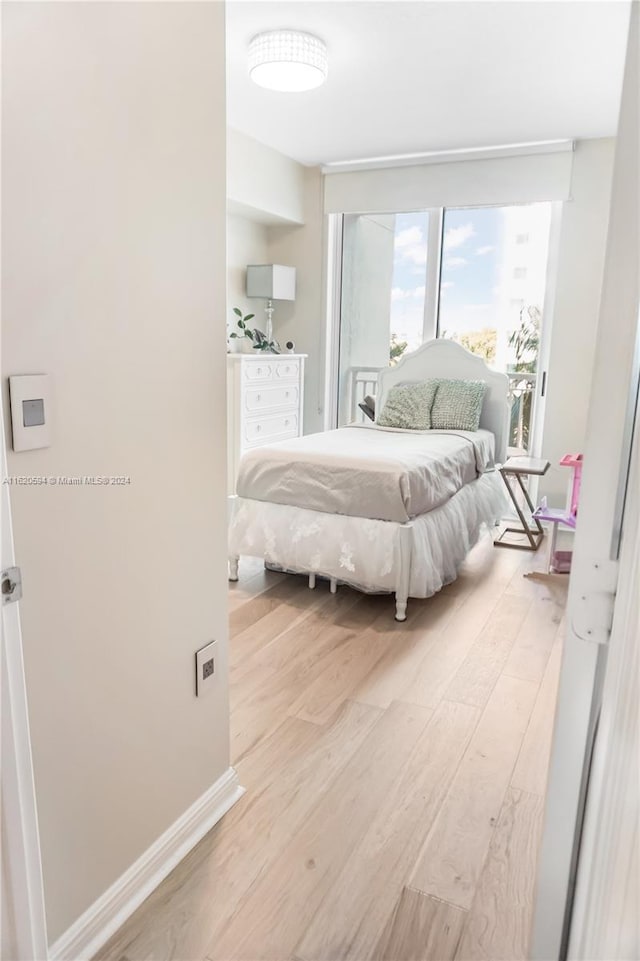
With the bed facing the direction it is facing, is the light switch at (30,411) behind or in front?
in front

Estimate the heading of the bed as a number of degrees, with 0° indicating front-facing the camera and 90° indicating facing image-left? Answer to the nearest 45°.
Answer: approximately 45°

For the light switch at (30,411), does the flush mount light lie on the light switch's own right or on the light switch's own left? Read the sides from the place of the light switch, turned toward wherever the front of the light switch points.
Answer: on the light switch's own left

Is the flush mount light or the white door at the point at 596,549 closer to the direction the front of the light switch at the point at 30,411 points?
the white door

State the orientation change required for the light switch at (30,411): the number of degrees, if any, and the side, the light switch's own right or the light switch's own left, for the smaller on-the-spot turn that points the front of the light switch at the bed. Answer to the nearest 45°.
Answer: approximately 90° to the light switch's own left

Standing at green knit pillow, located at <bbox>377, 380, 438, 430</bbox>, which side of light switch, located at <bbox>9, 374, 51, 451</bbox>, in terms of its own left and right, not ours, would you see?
left

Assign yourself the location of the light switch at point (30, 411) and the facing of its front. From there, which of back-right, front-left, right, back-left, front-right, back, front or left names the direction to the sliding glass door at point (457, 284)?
left

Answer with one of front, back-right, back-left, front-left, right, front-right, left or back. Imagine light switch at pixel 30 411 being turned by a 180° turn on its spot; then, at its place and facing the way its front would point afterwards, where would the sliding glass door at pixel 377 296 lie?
right

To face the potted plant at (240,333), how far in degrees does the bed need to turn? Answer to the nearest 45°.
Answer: approximately 90° to its right

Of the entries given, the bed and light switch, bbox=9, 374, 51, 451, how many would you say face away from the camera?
0

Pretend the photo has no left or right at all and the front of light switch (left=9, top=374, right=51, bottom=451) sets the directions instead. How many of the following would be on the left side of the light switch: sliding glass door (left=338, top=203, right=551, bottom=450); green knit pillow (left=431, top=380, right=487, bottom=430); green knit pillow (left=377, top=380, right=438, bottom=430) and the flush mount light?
4

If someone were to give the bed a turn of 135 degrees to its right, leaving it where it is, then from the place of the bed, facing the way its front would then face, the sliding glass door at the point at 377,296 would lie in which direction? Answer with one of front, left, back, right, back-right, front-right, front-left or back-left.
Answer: front
